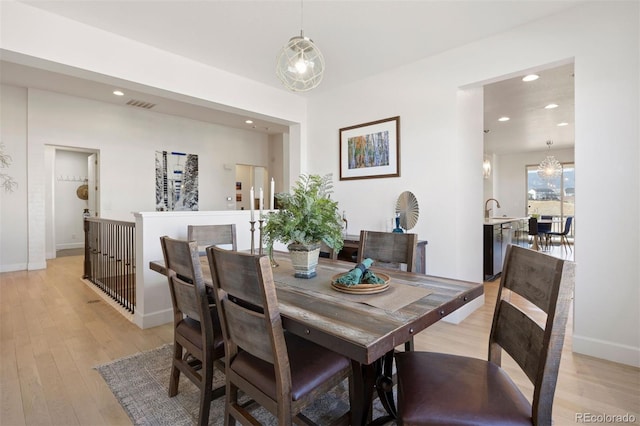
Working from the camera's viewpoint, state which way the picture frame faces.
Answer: facing the viewer and to the left of the viewer

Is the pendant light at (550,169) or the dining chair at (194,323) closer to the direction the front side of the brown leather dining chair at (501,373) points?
the dining chair

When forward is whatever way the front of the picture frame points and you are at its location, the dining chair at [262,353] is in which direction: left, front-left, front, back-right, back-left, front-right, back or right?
front-left

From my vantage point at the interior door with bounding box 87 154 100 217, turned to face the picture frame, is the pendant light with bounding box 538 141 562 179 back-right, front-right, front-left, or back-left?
front-left

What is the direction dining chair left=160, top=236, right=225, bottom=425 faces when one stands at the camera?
facing away from the viewer and to the right of the viewer

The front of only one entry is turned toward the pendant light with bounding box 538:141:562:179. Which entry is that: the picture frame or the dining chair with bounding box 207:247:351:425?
the dining chair

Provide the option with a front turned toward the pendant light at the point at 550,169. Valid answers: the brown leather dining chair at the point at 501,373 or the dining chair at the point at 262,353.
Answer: the dining chair

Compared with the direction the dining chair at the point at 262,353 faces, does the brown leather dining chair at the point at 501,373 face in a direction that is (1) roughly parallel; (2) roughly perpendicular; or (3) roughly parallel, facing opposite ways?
roughly perpendicular

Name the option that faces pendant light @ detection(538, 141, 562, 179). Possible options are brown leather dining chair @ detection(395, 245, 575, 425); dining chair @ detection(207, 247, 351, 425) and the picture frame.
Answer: the dining chair

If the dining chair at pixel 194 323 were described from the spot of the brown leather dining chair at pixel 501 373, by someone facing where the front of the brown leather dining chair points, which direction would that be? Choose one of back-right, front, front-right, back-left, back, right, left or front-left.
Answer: front

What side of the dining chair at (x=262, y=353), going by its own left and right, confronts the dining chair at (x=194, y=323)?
left

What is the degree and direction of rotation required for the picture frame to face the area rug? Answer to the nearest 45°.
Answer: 0° — it already faces it

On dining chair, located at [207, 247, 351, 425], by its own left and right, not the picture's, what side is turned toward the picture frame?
front

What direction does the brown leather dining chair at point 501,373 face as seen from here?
to the viewer's left

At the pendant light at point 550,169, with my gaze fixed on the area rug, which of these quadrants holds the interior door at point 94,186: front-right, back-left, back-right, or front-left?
front-right

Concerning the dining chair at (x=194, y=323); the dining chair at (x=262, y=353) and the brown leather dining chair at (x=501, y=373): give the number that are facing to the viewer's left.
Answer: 1

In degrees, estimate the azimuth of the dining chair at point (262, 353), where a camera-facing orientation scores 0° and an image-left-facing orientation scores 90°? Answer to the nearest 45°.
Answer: approximately 225°

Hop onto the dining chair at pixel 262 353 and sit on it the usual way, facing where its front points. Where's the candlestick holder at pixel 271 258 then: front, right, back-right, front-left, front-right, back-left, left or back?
front-left
